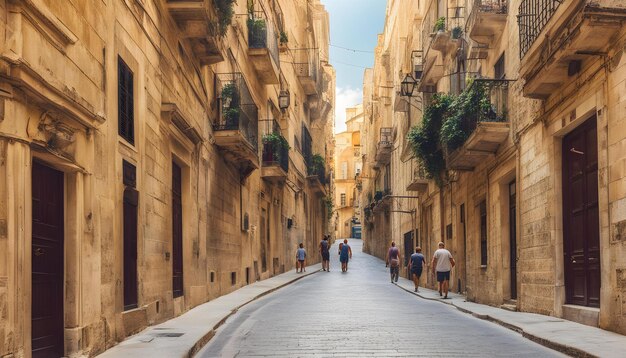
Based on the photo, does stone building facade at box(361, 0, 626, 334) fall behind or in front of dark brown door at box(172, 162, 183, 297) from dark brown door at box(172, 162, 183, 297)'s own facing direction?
in front

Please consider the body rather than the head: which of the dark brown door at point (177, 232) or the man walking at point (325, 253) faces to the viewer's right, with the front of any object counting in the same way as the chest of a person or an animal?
the dark brown door

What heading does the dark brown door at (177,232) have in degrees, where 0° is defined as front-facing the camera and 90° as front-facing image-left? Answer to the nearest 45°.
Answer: approximately 270°

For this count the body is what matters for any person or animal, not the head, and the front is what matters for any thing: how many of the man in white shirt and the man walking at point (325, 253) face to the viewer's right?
0

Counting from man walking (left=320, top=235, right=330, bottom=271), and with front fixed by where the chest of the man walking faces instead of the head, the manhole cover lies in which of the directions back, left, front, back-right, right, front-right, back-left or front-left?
back

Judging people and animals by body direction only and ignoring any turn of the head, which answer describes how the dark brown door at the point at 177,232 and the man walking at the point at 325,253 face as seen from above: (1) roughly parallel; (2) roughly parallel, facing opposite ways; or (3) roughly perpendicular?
roughly perpendicular

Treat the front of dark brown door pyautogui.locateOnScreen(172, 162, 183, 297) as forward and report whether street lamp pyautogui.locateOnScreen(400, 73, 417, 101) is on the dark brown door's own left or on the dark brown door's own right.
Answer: on the dark brown door's own left

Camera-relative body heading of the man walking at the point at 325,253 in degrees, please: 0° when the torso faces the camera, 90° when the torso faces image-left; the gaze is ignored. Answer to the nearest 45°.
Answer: approximately 180°

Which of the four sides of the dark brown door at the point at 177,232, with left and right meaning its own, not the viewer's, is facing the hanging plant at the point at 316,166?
left
